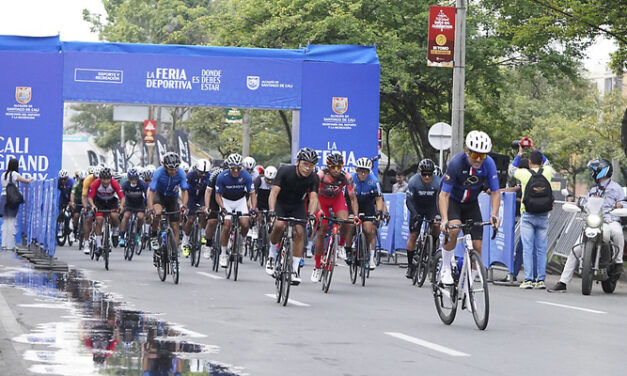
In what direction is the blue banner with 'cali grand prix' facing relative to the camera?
toward the camera

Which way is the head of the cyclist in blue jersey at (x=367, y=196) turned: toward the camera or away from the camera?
toward the camera

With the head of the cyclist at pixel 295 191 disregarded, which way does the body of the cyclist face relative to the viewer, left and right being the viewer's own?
facing the viewer

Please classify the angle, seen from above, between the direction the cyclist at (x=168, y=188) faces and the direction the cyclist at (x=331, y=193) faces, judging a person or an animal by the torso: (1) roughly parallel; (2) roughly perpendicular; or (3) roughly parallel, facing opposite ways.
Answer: roughly parallel

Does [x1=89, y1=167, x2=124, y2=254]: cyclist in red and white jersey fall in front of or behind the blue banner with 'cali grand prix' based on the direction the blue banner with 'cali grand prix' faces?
in front

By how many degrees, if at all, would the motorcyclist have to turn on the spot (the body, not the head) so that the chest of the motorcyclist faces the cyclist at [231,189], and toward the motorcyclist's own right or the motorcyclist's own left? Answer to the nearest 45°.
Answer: approximately 45° to the motorcyclist's own right

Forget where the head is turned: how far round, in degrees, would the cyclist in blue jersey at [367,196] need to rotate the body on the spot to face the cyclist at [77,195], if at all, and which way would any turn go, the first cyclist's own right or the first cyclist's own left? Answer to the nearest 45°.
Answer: approximately 135° to the first cyclist's own right

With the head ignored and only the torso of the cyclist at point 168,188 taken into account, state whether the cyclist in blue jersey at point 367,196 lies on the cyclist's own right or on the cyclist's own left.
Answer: on the cyclist's own left

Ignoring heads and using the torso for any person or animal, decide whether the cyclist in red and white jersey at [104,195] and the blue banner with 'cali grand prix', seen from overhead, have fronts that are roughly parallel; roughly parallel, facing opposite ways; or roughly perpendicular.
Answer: roughly parallel

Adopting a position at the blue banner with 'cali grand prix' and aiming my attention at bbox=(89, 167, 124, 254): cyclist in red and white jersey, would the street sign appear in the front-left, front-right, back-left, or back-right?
front-left

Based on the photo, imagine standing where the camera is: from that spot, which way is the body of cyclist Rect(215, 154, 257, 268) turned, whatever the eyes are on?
toward the camera
